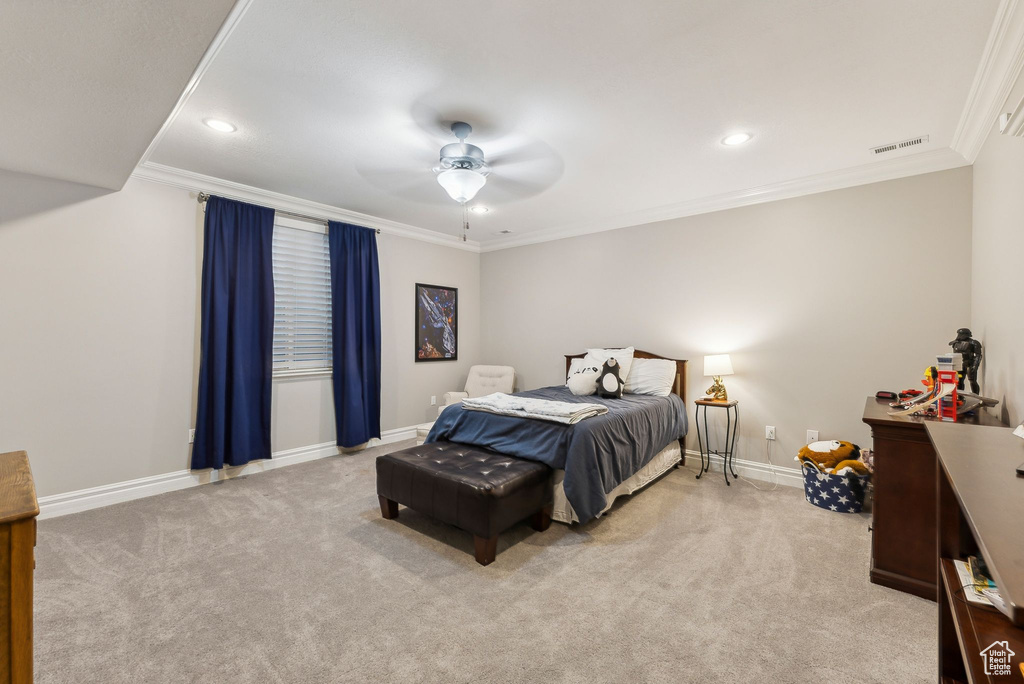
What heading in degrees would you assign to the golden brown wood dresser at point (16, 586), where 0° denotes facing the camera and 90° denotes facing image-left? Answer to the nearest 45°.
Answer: approximately 270°

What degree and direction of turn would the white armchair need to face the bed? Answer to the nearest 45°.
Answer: approximately 45° to its left

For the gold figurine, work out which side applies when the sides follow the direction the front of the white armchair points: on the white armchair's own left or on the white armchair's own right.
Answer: on the white armchair's own left

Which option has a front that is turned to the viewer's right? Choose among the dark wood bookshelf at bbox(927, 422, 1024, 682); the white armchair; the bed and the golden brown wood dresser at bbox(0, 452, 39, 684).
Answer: the golden brown wood dresser at bbox(0, 452, 39, 684)

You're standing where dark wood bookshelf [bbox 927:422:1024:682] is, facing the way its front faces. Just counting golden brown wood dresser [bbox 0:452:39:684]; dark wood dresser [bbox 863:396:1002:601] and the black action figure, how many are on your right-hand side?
2

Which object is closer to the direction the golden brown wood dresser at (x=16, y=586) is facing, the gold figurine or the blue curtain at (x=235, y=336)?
the gold figurine

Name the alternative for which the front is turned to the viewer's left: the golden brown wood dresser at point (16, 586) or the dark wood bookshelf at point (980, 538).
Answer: the dark wood bookshelf at point (980, 538)

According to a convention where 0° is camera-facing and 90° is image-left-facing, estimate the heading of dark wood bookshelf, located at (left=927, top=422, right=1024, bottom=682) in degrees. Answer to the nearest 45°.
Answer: approximately 90°

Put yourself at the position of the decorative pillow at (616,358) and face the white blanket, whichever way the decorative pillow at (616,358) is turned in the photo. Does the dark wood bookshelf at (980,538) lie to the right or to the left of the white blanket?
left

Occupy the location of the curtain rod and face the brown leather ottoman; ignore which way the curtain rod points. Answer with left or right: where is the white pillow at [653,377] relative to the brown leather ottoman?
left

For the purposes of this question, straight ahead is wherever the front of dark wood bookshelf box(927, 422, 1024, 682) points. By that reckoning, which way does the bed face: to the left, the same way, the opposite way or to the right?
to the left
